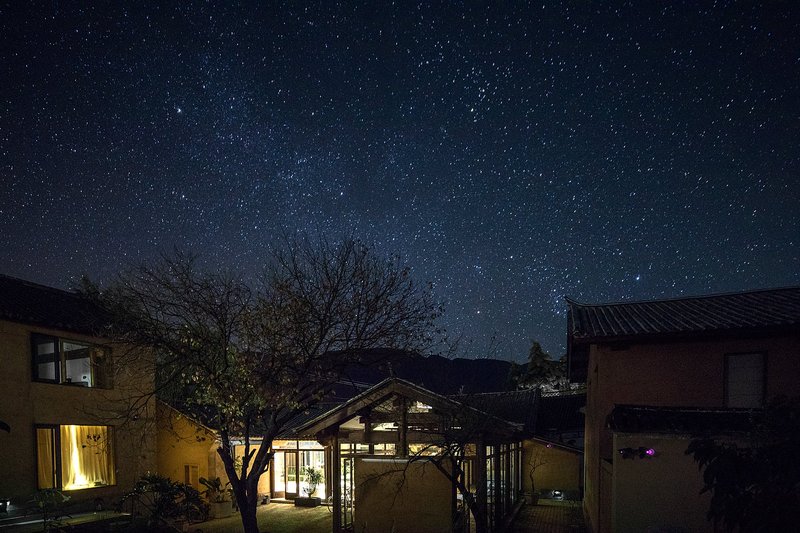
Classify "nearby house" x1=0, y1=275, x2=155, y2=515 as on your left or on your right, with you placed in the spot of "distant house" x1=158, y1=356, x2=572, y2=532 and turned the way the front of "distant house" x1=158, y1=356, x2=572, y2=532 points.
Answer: on your right

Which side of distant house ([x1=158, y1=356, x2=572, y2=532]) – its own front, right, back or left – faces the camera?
front

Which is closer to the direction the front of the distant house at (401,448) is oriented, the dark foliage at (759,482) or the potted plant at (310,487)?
the dark foliage

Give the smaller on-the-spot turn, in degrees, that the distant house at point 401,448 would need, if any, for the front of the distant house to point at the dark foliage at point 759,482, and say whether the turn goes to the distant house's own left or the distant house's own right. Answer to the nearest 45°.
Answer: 0° — it already faces it

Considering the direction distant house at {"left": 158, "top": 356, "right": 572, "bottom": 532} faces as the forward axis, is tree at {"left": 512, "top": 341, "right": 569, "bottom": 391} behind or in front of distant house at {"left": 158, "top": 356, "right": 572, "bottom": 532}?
behind
